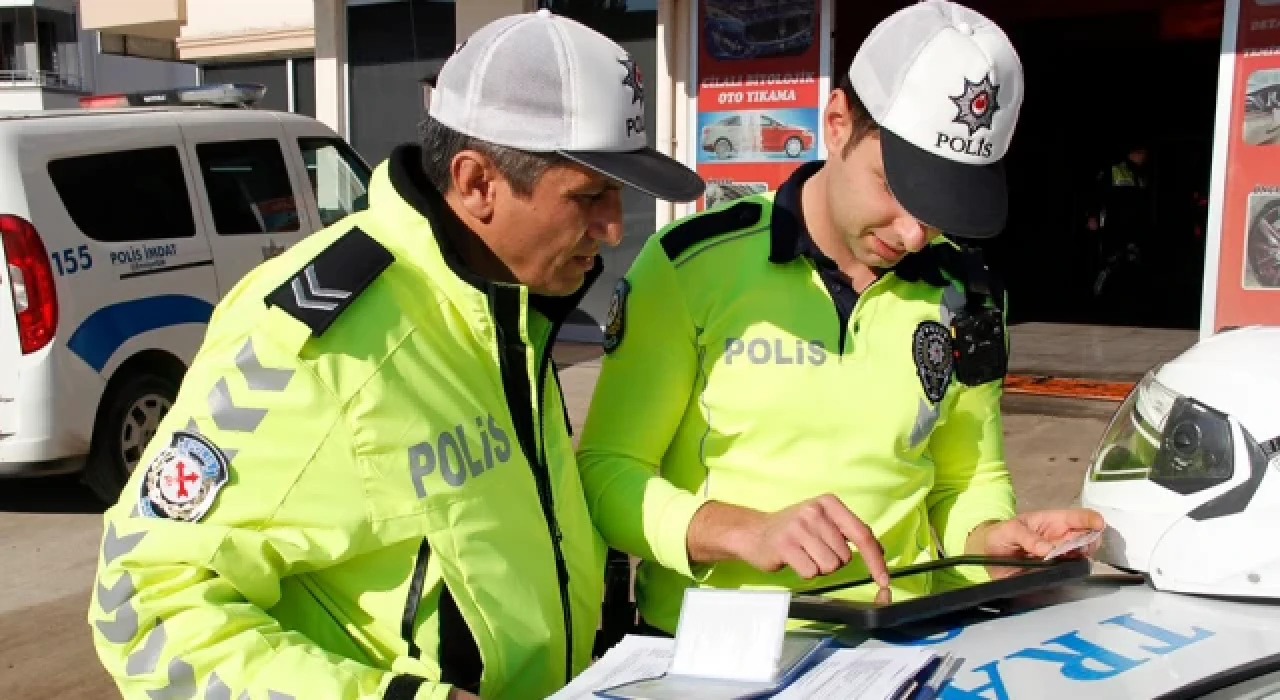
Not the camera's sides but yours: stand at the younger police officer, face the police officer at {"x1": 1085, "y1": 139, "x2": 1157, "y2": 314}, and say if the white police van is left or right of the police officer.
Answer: left

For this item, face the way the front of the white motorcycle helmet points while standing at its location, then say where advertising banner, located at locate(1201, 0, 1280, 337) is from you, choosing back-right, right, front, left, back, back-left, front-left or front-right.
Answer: right

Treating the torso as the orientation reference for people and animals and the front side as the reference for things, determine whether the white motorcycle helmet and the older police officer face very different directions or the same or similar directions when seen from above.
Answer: very different directions

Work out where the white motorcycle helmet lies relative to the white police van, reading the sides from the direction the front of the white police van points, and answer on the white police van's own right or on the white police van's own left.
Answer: on the white police van's own right

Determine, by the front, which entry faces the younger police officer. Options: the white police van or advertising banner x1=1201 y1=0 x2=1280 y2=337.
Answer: the advertising banner

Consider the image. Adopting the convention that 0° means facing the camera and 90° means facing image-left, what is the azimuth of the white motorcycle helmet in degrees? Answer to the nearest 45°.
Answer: approximately 90°

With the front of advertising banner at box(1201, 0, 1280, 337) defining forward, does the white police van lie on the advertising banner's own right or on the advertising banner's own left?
on the advertising banner's own right

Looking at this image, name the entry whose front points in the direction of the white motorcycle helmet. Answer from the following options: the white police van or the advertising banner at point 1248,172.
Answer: the advertising banner

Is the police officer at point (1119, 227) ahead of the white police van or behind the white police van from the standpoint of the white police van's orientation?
ahead

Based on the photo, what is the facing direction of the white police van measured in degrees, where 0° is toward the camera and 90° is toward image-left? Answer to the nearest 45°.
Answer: approximately 225°

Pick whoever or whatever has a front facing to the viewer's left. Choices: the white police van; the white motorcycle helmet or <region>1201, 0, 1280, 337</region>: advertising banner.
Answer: the white motorcycle helmet
